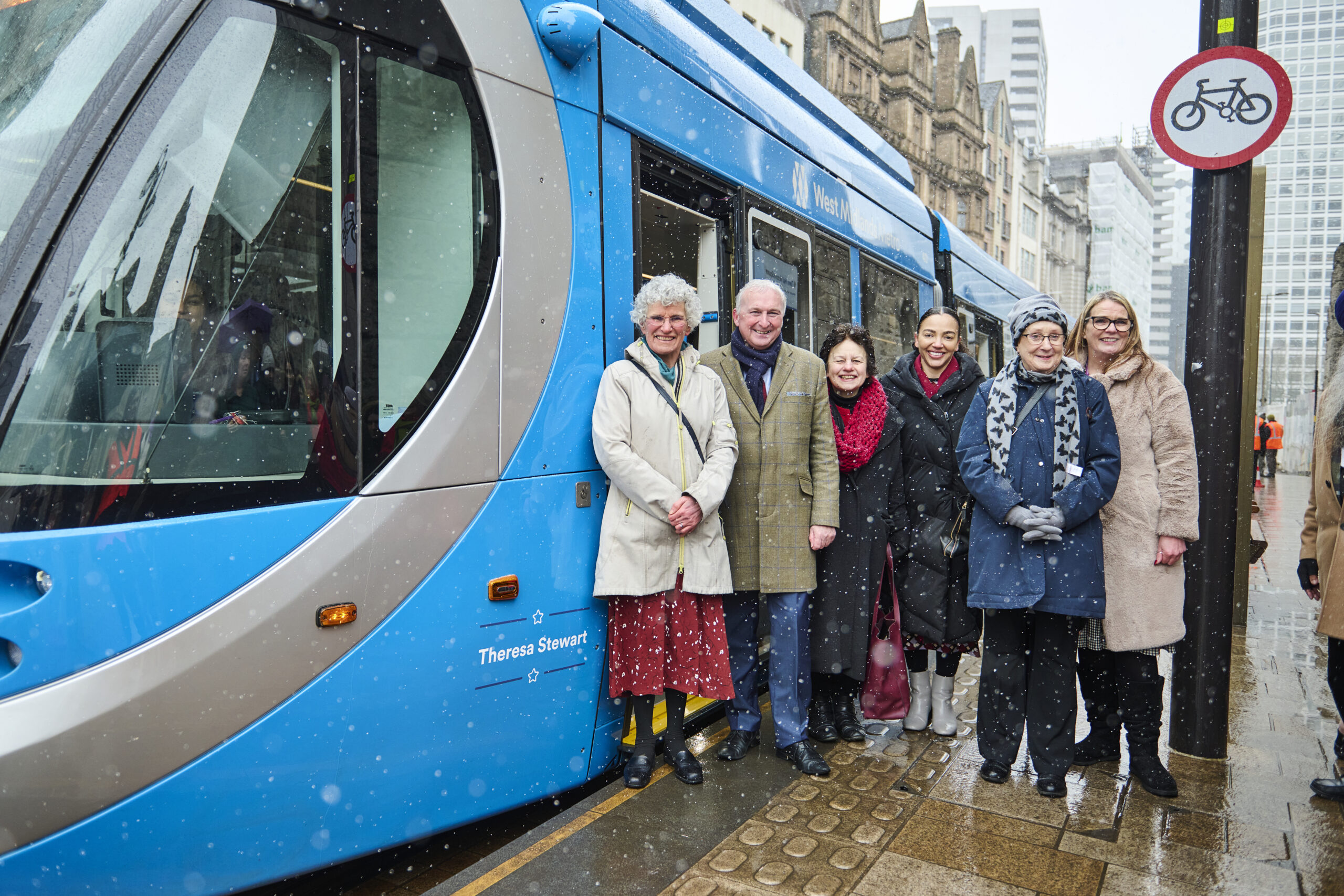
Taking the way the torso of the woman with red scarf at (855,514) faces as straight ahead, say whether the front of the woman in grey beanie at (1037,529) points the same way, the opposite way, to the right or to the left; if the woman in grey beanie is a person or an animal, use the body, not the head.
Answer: the same way

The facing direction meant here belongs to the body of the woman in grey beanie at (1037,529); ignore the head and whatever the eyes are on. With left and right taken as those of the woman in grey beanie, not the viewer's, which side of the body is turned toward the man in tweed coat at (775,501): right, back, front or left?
right

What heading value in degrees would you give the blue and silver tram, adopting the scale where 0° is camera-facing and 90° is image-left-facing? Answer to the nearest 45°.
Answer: approximately 45°

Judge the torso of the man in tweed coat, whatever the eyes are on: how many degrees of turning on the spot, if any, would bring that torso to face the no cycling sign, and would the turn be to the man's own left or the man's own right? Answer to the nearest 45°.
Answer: approximately 90° to the man's own left

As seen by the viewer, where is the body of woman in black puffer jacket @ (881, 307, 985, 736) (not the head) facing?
toward the camera

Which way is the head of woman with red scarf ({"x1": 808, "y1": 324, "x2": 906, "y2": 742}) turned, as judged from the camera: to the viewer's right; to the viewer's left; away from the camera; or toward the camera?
toward the camera

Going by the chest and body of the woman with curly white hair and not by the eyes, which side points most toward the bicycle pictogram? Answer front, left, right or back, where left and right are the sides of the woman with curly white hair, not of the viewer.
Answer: left

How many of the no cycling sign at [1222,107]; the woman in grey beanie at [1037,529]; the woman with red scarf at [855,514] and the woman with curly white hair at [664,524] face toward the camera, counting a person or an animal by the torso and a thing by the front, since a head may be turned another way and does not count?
4

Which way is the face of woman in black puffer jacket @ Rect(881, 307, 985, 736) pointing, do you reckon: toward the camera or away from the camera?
toward the camera

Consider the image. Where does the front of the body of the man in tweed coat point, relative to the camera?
toward the camera

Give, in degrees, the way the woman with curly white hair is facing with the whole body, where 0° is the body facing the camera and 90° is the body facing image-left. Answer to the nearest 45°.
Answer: approximately 0°

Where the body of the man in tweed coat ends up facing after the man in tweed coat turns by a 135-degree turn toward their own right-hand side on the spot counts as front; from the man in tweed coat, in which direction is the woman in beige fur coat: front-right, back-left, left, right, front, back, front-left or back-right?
back-right

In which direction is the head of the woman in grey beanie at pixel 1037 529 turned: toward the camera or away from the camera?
toward the camera

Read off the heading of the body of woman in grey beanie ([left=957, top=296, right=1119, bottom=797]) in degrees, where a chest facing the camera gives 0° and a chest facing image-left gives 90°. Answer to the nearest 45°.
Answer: approximately 0°
